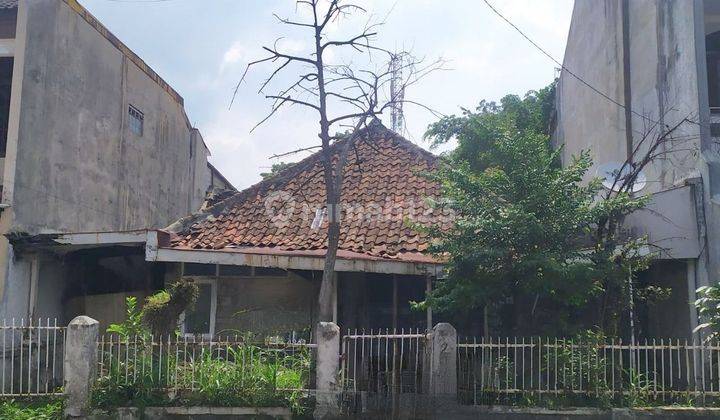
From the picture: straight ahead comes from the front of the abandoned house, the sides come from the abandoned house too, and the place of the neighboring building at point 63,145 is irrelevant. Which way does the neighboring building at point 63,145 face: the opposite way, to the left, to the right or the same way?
the same way

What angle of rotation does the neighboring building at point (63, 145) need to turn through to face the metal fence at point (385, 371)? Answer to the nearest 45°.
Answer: approximately 45° to its left

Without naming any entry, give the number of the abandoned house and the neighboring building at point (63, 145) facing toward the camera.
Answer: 2

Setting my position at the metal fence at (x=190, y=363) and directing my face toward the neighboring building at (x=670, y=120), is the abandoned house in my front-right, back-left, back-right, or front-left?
front-left

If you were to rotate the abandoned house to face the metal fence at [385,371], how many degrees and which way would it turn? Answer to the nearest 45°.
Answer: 0° — it already faces it

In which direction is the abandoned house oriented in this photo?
toward the camera

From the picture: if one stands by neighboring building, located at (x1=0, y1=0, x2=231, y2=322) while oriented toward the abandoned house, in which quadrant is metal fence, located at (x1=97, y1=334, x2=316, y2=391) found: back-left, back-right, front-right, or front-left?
front-right

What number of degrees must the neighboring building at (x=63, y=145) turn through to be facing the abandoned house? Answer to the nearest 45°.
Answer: approximately 45° to its left

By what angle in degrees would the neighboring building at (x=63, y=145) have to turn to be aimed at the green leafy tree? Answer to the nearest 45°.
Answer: approximately 45° to its left

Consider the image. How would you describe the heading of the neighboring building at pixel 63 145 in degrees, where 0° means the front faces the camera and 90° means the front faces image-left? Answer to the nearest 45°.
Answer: approximately 0°

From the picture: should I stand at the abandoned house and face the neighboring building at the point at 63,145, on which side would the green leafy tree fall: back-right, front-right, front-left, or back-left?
back-left

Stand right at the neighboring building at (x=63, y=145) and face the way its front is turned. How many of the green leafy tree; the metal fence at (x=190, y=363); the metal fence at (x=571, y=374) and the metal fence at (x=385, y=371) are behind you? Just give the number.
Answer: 0

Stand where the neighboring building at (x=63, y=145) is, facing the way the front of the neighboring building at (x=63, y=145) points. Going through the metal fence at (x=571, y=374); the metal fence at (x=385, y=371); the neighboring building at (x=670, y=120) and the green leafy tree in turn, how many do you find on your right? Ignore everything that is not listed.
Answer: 0

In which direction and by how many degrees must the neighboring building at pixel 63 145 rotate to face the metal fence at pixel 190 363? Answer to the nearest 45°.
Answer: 0° — it already faces it
